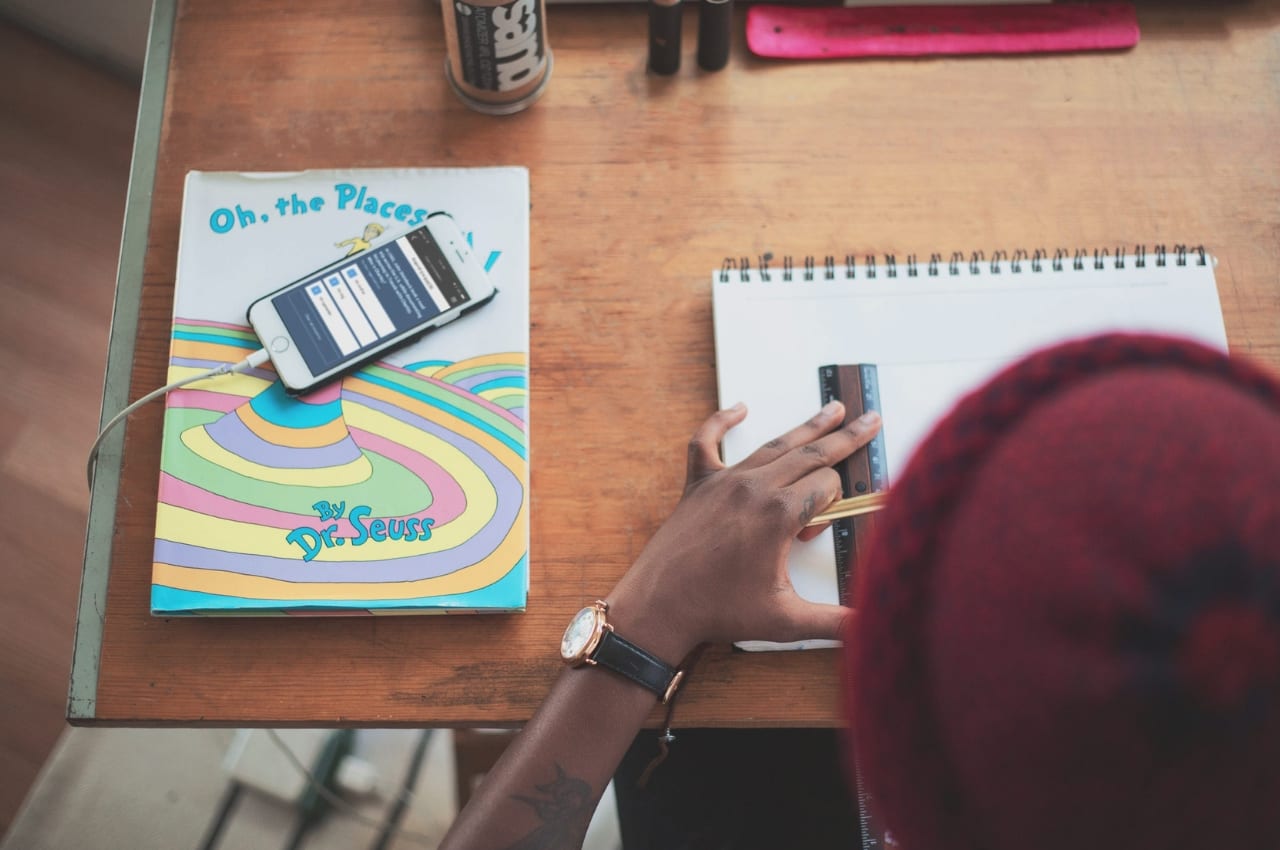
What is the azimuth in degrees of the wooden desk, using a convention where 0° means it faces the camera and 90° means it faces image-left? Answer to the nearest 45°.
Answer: approximately 0°
